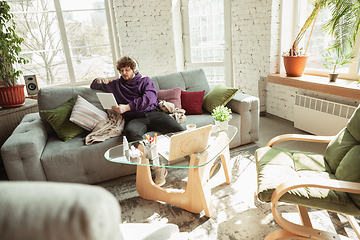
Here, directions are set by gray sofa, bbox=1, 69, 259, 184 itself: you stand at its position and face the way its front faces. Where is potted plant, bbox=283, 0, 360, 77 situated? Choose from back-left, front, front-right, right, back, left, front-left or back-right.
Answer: front-left

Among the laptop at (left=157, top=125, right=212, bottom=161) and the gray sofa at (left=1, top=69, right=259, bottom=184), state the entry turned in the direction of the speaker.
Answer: the laptop

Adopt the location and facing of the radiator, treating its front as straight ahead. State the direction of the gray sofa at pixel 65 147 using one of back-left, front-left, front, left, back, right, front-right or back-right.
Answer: front

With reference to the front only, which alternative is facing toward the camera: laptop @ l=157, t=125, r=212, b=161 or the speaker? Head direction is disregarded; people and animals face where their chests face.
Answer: the speaker

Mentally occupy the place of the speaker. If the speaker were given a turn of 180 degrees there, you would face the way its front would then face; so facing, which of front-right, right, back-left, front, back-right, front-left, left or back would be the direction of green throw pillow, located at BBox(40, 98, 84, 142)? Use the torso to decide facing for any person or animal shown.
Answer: back

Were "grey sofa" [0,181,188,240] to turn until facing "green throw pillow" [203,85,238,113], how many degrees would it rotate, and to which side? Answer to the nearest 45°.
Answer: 0° — it already faces it

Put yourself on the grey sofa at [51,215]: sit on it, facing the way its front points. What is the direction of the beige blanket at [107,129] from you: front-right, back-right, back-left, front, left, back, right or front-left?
front-left

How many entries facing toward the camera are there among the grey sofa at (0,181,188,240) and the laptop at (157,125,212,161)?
0

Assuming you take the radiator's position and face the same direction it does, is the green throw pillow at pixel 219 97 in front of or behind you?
in front

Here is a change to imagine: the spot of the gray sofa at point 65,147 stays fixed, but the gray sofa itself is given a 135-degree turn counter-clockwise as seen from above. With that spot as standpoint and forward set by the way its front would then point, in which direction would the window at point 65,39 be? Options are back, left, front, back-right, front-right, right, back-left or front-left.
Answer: front

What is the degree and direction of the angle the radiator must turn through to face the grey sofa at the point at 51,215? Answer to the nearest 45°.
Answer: approximately 45° to its left

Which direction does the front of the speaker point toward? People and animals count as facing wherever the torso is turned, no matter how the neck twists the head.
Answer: toward the camera

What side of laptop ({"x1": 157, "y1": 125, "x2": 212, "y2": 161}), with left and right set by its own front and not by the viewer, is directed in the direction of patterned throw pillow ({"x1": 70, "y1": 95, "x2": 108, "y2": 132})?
front

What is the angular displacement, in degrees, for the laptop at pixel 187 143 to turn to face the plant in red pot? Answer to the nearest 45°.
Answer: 0° — it already faces it

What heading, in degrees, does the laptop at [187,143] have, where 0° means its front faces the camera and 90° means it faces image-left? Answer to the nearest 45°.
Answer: approximately 135°

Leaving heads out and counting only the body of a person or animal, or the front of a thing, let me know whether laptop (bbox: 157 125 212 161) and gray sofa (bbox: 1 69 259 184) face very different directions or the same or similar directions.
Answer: very different directions

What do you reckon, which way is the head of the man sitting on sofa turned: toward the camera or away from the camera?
toward the camera

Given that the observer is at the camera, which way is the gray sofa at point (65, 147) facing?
facing the viewer and to the right of the viewer
